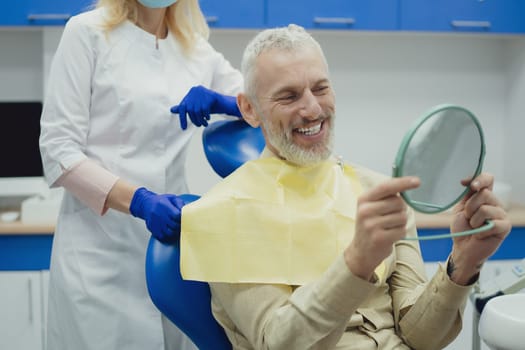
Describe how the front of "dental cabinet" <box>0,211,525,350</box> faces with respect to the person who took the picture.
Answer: facing the viewer

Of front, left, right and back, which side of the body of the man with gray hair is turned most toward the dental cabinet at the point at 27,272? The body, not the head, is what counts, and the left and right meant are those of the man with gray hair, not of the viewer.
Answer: back

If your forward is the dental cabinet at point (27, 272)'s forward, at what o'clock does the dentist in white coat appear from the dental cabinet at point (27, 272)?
The dentist in white coat is roughly at 11 o'clock from the dental cabinet.

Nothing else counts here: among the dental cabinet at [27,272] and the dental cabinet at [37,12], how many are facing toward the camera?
2

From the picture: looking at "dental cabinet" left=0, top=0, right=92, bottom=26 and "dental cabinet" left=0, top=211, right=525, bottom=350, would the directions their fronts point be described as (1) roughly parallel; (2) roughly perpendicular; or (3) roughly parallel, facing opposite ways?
roughly parallel

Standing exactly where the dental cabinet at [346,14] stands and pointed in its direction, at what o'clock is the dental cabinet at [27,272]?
the dental cabinet at [27,272] is roughly at 2 o'clock from the dental cabinet at [346,14].

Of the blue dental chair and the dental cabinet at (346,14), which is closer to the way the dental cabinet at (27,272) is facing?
the blue dental chair

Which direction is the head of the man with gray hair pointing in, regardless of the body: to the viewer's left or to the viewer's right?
to the viewer's right

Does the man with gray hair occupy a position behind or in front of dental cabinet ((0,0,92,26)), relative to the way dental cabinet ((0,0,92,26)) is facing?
in front

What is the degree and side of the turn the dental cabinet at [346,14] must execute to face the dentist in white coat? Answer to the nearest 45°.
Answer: approximately 45° to its right

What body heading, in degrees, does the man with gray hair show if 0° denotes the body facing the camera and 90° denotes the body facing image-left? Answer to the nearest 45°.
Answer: approximately 315°

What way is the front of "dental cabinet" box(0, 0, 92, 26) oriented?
toward the camera

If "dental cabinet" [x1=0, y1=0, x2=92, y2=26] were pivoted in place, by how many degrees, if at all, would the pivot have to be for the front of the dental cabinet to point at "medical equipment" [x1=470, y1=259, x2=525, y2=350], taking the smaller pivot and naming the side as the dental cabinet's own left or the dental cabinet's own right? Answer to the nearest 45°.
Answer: approximately 45° to the dental cabinet's own left

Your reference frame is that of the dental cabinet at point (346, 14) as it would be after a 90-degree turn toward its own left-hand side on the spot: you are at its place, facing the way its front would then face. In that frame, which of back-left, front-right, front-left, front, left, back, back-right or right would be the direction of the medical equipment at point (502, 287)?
right

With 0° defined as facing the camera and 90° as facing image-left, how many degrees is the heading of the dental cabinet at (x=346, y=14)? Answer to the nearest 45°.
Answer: approximately 0°

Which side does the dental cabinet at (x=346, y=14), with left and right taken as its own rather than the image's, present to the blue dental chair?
front
